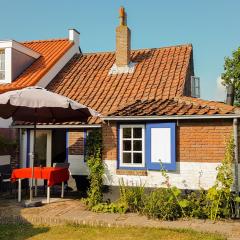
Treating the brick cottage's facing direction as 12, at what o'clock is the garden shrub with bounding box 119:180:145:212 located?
The garden shrub is roughly at 12 o'clock from the brick cottage.

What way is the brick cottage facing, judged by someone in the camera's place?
facing the viewer

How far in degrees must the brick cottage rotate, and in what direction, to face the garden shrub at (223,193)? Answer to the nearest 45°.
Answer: approximately 45° to its left

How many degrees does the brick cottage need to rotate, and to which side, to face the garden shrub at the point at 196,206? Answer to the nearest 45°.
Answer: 0° — it already faces it

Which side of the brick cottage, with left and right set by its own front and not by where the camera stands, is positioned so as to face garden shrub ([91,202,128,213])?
front

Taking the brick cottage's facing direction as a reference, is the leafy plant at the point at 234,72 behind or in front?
behind

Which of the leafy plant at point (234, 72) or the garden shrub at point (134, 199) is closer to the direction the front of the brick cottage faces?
the garden shrub

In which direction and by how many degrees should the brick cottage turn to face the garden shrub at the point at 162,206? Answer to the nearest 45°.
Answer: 0° — it already faces it
